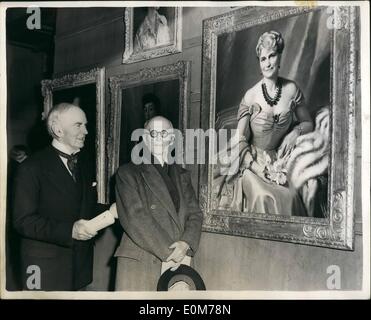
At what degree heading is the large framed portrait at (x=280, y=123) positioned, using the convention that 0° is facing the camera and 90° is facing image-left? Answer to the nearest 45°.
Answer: approximately 45°

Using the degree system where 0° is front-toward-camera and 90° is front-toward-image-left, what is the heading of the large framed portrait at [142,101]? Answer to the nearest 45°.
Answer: approximately 45°

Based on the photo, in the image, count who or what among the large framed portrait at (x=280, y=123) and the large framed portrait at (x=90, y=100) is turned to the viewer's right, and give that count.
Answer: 0

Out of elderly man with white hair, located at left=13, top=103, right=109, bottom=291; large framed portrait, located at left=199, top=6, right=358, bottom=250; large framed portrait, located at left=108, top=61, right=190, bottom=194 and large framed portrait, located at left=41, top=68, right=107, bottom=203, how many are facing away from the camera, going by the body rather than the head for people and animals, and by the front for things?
0

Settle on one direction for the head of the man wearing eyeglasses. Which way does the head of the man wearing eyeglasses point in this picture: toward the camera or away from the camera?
toward the camera

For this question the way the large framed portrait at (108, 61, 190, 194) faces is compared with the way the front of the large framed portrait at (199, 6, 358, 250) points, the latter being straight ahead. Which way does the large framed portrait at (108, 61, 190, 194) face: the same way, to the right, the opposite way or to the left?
the same way

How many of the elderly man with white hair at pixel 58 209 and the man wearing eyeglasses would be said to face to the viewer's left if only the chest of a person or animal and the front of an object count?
0

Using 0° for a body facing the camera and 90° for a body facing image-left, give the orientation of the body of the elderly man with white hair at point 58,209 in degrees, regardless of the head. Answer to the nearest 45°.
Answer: approximately 315°
